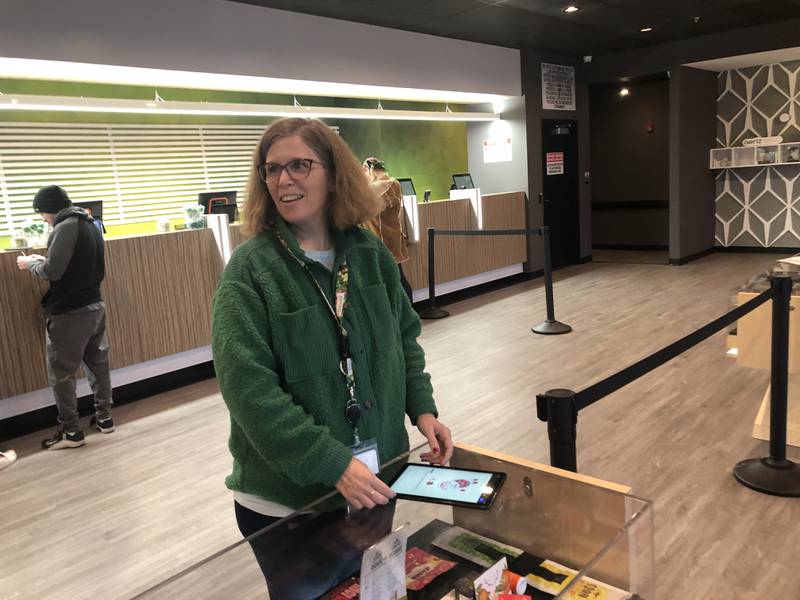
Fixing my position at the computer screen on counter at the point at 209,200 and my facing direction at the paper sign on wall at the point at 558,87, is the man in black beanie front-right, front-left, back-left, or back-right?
back-right

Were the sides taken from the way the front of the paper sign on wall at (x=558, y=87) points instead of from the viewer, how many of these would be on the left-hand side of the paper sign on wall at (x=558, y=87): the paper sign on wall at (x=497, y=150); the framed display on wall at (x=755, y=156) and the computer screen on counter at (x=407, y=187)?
1

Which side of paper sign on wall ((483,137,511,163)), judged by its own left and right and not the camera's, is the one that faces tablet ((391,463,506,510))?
front

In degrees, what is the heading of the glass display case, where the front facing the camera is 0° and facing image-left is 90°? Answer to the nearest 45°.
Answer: approximately 45°

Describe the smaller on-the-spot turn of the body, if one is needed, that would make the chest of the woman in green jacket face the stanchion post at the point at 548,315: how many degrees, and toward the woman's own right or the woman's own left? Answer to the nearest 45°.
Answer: approximately 90° to the woman's own left

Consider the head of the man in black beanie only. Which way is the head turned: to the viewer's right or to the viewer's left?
to the viewer's left

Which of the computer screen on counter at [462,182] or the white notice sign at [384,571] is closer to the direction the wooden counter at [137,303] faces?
the white notice sign

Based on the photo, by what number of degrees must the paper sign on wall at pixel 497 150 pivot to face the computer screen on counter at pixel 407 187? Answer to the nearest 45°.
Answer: approximately 45° to its right

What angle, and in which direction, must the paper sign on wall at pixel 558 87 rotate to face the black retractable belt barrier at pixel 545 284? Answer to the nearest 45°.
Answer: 0° — it already faces it

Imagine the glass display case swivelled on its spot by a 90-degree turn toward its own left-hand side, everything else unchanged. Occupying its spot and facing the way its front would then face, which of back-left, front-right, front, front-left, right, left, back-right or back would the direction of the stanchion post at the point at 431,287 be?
back-left

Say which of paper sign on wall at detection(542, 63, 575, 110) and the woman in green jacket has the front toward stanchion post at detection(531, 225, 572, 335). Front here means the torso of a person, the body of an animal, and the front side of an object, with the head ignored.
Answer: the paper sign on wall

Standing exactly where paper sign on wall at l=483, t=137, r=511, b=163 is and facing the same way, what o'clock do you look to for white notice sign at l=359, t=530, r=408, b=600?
The white notice sign is roughly at 12 o'clock from the paper sign on wall.

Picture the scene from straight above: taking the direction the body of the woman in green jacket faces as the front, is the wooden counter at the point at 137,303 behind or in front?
behind

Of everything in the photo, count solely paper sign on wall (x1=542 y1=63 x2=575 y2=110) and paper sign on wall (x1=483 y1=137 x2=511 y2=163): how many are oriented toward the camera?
2
